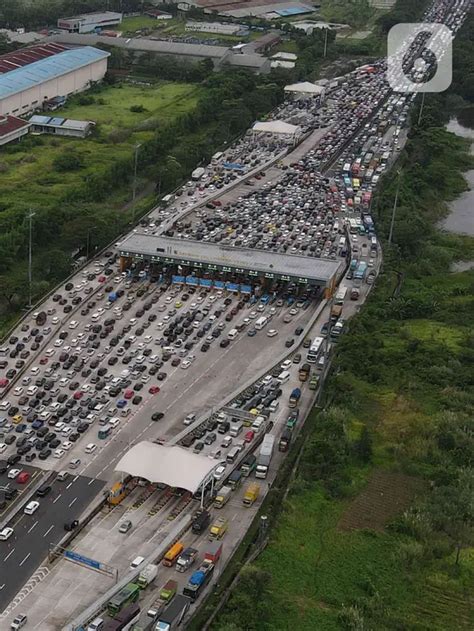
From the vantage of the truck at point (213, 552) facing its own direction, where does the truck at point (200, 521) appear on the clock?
the truck at point (200, 521) is roughly at 4 o'clock from the truck at point (213, 552).

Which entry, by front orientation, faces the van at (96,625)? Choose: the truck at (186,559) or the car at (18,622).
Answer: the truck

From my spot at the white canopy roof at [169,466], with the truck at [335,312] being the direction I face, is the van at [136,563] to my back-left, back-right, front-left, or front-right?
back-right

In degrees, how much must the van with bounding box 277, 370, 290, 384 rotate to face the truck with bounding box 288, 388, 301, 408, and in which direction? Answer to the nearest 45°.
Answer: approximately 45° to its left

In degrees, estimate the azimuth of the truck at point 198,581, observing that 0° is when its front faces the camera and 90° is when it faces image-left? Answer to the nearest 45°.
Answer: approximately 45°

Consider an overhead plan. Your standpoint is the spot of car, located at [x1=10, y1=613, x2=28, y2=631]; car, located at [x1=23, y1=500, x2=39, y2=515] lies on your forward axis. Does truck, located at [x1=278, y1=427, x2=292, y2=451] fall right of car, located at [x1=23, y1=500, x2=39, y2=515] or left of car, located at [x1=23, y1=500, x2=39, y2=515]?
right
